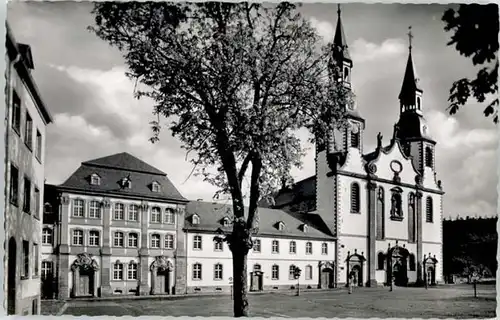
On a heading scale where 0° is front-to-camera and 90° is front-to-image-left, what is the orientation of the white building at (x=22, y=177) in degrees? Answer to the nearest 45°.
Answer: approximately 270°
